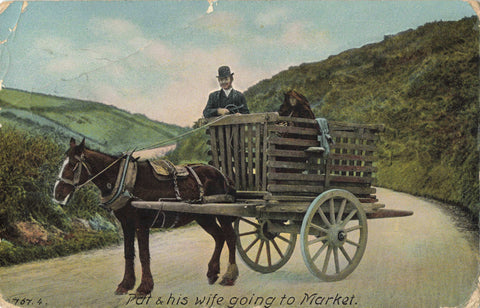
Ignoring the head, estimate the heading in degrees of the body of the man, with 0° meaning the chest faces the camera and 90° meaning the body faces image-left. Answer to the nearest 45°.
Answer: approximately 0°

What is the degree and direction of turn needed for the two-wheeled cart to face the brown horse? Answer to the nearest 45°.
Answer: approximately 45° to its right

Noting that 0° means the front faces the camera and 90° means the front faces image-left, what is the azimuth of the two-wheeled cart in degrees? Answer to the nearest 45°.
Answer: approximately 45°
